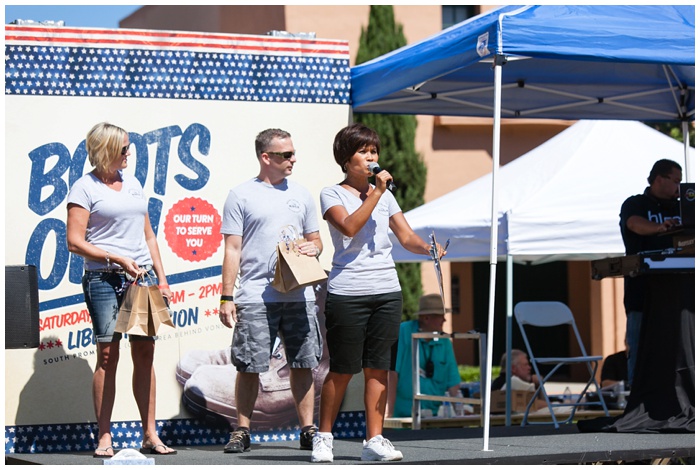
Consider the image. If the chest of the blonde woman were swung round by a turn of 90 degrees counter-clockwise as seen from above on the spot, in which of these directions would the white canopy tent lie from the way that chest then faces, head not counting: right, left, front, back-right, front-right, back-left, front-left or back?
front

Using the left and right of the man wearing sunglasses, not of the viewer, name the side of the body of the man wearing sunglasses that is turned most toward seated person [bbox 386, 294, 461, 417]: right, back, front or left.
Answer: back

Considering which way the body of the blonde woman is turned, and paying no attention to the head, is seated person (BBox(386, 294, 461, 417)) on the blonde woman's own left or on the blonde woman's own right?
on the blonde woman's own left

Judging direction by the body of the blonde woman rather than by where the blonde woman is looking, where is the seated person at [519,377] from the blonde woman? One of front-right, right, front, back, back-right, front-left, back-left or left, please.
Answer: left

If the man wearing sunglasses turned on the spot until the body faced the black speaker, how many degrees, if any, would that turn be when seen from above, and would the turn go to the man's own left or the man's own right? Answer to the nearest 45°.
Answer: approximately 45° to the man's own right

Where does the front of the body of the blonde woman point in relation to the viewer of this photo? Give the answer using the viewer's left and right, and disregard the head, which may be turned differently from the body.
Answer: facing the viewer and to the right of the viewer

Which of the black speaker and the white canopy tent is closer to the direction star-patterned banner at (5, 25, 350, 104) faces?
the black speaker

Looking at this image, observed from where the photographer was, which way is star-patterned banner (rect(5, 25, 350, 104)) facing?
facing the viewer

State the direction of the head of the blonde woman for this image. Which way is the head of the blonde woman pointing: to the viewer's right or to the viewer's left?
to the viewer's right

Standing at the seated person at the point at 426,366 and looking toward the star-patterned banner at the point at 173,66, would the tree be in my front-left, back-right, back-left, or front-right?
back-right

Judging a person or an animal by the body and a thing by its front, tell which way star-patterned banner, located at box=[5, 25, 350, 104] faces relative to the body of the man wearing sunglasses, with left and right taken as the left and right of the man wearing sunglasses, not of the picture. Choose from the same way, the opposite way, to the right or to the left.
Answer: the same way

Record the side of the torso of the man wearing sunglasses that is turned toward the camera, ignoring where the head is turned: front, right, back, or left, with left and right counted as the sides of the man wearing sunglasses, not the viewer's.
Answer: front

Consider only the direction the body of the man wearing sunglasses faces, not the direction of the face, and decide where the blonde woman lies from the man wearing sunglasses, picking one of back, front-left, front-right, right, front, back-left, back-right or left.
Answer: right
